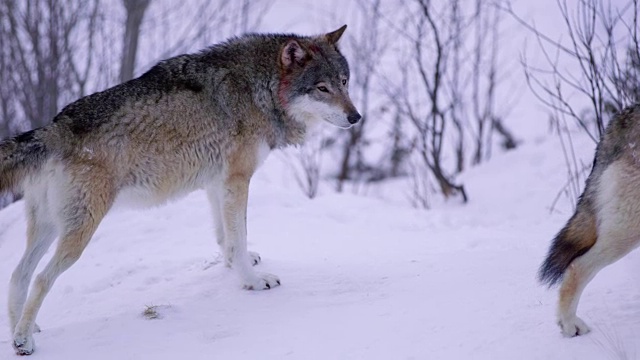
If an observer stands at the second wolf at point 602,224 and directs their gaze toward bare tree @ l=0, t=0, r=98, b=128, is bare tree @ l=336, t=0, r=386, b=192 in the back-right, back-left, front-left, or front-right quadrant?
front-right

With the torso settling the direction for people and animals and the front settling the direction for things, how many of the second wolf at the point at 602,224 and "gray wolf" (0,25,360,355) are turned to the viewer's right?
2

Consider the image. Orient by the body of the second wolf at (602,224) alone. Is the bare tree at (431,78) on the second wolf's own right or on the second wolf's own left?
on the second wolf's own left

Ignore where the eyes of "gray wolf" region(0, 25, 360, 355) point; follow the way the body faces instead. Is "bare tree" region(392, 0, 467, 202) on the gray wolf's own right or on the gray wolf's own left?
on the gray wolf's own left

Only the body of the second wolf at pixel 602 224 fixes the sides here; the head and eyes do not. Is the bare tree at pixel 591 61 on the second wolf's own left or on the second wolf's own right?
on the second wolf's own left

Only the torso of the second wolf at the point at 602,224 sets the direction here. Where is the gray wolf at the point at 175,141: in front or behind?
behind

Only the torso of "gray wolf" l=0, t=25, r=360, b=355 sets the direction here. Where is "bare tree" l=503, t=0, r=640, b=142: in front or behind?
in front

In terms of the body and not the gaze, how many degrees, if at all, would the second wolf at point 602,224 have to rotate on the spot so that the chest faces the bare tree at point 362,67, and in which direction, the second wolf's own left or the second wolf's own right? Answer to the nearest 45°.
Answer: approximately 135° to the second wolf's own left

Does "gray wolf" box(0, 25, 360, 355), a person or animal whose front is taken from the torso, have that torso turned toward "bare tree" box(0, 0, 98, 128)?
no

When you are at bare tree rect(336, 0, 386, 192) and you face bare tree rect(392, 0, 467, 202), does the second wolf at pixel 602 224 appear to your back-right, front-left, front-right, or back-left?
front-right

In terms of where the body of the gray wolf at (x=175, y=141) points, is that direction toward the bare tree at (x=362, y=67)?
no

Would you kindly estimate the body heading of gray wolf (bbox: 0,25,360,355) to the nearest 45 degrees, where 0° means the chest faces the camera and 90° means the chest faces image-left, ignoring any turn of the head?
approximately 270°

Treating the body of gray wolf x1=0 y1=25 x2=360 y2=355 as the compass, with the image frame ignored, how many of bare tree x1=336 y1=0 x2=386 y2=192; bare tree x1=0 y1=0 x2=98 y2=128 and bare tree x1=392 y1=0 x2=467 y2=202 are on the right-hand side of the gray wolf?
0

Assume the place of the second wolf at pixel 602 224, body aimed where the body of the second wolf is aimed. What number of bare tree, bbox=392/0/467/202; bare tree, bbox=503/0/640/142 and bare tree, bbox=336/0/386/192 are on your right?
0
